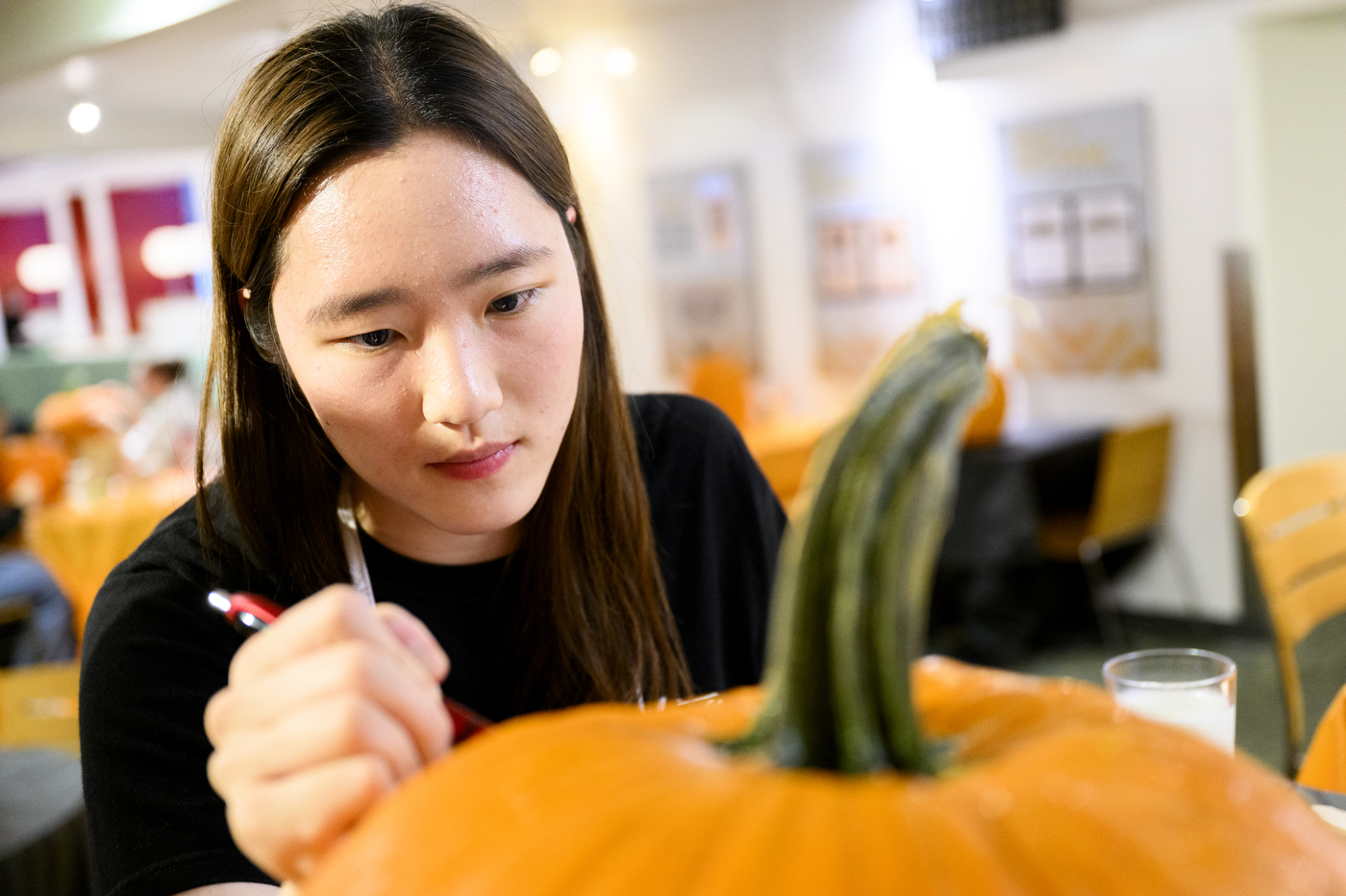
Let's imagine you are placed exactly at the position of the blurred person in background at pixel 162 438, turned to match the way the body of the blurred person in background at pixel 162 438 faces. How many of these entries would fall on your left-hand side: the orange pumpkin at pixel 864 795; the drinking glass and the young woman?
3

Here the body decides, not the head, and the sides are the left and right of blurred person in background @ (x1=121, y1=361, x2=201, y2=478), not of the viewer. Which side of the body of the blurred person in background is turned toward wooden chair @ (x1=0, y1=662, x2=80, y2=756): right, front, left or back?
left

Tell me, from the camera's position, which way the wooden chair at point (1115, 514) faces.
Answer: facing away from the viewer and to the left of the viewer

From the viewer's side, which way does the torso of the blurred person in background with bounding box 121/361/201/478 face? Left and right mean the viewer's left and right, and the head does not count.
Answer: facing to the left of the viewer

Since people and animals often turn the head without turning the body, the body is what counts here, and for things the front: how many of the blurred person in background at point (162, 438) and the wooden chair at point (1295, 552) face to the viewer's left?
1

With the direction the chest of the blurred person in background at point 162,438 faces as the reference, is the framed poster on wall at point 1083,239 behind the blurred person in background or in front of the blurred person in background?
behind

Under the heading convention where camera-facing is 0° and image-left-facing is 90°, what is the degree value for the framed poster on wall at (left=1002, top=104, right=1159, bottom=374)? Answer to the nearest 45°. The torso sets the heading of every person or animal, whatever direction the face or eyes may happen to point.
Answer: approximately 45°

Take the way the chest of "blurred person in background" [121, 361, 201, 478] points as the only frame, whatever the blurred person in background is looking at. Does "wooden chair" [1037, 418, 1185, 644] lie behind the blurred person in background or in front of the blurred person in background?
behind

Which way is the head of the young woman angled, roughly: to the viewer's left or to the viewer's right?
to the viewer's right

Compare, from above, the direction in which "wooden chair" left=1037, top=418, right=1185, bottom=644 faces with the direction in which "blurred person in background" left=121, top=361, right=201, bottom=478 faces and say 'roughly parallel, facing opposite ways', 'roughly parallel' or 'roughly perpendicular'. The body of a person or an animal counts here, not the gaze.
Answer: roughly perpendicular

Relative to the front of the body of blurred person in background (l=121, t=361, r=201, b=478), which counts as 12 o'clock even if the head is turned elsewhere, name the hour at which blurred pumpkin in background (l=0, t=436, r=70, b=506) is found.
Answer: The blurred pumpkin in background is roughly at 2 o'clock from the blurred person in background.
